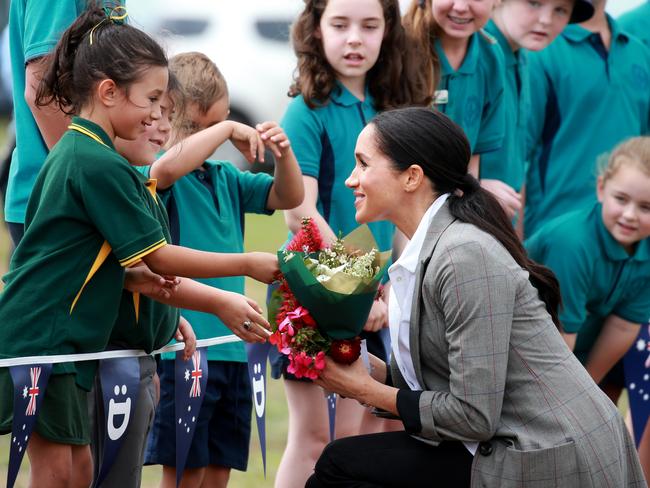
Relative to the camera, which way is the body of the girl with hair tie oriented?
to the viewer's right

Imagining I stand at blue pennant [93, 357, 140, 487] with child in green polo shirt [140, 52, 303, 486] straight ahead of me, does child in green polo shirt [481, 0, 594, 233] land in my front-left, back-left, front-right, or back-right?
front-right

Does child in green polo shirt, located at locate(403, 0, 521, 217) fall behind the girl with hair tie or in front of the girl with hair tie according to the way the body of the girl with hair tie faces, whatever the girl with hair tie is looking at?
in front

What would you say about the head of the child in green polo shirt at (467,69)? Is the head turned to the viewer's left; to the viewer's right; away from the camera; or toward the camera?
toward the camera

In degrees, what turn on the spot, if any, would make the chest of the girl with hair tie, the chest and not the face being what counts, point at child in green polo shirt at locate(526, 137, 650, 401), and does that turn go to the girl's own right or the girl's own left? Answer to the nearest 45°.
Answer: approximately 45° to the girl's own left

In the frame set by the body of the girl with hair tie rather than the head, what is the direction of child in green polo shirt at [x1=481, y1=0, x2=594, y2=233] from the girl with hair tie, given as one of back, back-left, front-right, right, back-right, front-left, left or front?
front-left

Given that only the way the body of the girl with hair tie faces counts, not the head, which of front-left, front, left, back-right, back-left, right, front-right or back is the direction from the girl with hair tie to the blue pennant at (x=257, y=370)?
front-left
